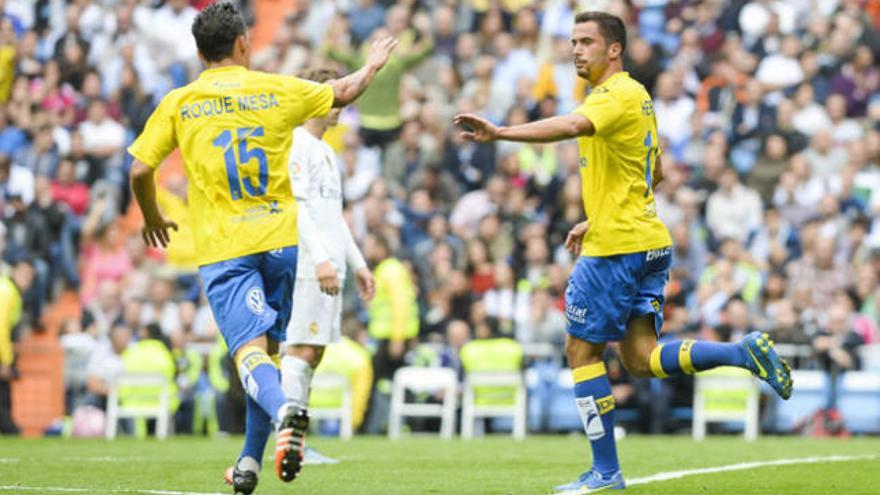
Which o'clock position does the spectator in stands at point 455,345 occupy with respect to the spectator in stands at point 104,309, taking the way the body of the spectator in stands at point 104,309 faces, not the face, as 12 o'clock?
the spectator in stands at point 455,345 is roughly at 10 o'clock from the spectator in stands at point 104,309.

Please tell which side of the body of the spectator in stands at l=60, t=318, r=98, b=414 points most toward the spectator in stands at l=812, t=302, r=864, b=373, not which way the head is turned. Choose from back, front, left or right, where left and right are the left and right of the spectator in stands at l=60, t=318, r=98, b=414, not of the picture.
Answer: left

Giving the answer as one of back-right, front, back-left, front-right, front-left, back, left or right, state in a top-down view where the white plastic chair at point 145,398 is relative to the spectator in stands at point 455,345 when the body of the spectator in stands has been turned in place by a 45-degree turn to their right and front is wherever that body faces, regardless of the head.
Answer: front-right

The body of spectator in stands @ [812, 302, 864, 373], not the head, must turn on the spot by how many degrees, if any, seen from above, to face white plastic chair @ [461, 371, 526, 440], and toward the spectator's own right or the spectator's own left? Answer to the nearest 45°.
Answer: approximately 90° to the spectator's own right

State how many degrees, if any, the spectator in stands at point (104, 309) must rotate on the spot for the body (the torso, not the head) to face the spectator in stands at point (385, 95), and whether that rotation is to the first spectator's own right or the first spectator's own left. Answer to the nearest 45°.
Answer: approximately 90° to the first spectator's own left
